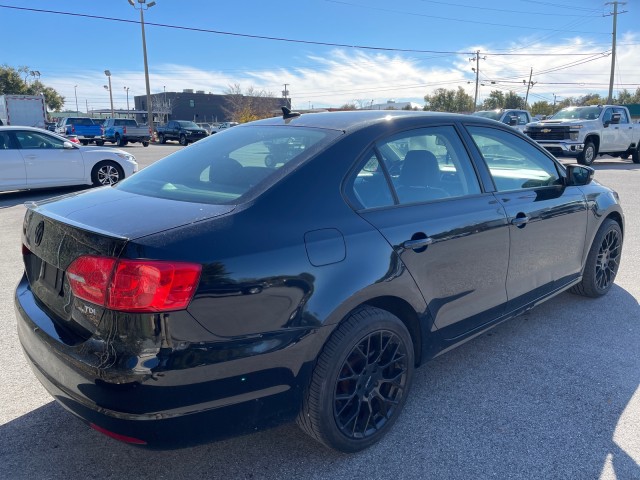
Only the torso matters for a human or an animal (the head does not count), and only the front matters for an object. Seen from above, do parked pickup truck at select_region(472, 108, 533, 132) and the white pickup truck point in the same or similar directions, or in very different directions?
same or similar directions

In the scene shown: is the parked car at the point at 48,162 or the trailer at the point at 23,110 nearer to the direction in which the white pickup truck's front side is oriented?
the parked car

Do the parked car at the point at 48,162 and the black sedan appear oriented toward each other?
no

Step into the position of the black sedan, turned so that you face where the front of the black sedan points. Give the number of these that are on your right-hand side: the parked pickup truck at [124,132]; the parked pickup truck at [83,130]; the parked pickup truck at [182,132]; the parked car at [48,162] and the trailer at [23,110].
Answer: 0

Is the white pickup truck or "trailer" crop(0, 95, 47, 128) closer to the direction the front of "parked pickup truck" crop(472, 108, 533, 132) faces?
the trailer

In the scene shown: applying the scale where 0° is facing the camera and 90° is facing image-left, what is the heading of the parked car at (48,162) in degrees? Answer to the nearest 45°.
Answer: approximately 270°

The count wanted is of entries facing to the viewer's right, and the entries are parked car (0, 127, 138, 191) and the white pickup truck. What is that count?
1

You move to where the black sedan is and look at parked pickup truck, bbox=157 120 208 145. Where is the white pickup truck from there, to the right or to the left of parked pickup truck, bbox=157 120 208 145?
right

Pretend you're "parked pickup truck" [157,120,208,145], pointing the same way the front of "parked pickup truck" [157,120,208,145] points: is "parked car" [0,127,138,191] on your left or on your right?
on your right

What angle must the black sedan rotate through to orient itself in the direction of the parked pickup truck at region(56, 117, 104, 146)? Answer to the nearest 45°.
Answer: approximately 90° to its left

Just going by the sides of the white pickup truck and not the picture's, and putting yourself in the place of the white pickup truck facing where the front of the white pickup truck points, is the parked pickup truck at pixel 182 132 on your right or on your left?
on your right

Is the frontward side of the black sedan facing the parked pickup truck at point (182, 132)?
no

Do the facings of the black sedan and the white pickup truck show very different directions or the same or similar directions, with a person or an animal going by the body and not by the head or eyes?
very different directions

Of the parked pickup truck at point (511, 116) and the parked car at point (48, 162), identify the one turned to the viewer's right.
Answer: the parked car at point (48, 162)

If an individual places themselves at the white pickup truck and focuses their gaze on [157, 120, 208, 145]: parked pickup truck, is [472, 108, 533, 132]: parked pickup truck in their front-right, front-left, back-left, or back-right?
front-right

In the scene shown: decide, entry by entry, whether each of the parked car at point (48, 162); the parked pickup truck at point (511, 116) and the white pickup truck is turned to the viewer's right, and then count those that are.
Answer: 1

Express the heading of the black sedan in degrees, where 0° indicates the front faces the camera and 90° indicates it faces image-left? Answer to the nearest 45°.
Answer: approximately 225°

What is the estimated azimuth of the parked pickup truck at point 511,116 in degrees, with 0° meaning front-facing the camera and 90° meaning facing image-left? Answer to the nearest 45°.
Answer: approximately 45°

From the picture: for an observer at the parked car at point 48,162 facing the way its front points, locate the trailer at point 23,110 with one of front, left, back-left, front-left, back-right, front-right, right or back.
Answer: left

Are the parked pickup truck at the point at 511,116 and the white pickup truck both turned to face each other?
no
